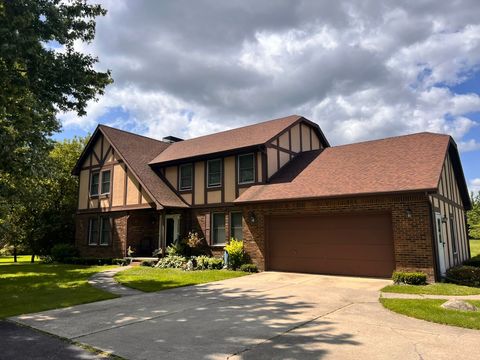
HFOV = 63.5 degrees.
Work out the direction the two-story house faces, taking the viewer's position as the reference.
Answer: facing the viewer and to the left of the viewer

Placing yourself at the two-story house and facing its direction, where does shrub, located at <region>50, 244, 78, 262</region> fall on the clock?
The shrub is roughly at 2 o'clock from the two-story house.

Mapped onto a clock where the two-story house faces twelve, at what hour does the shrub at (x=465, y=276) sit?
The shrub is roughly at 9 o'clock from the two-story house.

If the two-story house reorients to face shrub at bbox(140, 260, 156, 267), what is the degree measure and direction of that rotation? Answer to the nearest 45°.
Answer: approximately 45° to its right

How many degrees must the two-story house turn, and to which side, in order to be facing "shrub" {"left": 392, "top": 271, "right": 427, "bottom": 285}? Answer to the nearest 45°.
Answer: approximately 90° to its left
